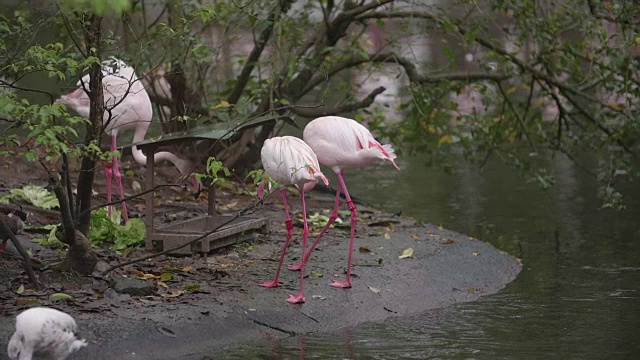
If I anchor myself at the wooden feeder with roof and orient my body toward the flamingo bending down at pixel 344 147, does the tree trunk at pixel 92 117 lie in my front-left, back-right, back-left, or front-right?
back-right

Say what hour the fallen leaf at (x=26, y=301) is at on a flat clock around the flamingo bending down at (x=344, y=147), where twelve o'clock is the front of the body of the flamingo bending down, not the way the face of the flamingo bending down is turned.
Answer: The fallen leaf is roughly at 11 o'clock from the flamingo bending down.

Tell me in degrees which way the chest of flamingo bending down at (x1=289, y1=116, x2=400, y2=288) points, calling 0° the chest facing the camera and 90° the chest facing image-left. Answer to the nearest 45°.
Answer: approximately 90°

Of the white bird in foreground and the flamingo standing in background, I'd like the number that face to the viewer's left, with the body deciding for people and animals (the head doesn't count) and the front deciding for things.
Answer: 1

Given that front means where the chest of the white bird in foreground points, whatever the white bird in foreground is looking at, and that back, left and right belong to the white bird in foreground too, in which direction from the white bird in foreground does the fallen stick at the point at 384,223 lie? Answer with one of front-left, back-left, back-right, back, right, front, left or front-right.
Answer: back-right

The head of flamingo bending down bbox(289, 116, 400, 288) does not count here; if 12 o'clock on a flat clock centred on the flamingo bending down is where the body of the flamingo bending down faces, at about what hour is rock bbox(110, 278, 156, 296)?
The rock is roughly at 11 o'clock from the flamingo bending down.

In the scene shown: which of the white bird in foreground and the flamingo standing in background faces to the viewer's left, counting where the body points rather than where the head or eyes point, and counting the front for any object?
the white bird in foreground
